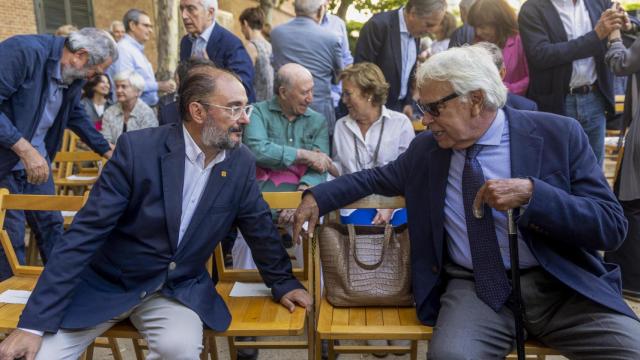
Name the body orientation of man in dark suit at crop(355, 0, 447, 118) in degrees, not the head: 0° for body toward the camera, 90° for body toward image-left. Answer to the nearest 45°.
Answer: approximately 315°

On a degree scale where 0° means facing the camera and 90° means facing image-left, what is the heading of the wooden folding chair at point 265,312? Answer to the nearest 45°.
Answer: approximately 0°

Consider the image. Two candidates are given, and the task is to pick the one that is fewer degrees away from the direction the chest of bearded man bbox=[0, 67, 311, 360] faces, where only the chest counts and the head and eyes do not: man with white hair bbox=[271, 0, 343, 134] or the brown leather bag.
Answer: the brown leather bag

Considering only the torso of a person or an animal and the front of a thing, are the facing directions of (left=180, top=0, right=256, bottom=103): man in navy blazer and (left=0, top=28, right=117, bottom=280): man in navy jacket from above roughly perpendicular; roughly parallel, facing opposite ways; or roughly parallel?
roughly perpendicular

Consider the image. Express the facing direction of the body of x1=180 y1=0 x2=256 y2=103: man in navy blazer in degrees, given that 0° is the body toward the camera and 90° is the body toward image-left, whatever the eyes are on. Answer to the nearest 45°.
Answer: approximately 45°

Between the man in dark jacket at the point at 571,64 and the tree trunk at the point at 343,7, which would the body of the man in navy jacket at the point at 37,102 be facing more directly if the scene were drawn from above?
the man in dark jacket

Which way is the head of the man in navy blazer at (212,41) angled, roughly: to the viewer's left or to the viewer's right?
to the viewer's left

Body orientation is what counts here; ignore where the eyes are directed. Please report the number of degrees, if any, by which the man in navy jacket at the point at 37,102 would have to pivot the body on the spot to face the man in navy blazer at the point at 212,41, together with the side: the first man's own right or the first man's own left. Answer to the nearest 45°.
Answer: approximately 90° to the first man's own left

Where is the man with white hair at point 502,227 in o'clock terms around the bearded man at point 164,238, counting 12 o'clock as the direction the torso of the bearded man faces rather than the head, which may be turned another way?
The man with white hair is roughly at 11 o'clock from the bearded man.
